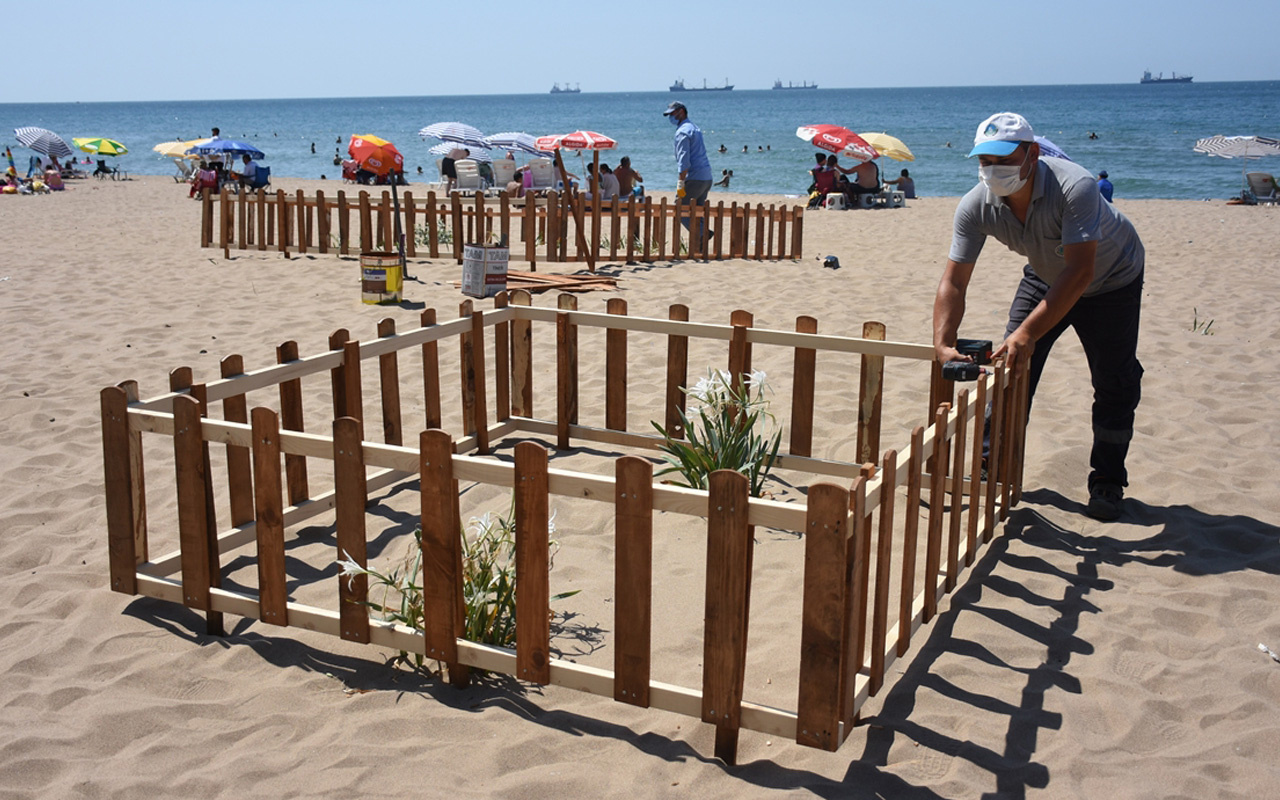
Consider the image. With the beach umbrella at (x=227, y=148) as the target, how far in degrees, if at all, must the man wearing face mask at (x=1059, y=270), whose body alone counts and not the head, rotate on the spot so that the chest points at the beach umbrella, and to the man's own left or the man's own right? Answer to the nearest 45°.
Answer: approximately 90° to the man's own right

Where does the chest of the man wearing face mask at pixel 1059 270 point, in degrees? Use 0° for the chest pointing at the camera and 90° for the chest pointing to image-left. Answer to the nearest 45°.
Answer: approximately 45°

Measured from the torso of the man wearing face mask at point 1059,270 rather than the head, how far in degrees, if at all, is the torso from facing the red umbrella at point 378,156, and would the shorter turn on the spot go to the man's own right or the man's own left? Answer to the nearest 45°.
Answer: approximately 90° to the man's own right

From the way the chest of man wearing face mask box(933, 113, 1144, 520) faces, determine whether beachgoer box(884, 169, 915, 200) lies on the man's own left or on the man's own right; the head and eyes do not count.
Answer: on the man's own right

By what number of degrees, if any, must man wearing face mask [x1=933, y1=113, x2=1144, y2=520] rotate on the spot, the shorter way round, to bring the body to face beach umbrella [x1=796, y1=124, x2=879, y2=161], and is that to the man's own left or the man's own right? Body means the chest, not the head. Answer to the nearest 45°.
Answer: approximately 135° to the man's own right

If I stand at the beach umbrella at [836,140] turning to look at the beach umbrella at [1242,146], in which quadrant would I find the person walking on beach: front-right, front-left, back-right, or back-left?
back-right

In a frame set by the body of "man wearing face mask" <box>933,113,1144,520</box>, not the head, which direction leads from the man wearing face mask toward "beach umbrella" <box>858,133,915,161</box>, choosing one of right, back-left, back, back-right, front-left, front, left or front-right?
back-right

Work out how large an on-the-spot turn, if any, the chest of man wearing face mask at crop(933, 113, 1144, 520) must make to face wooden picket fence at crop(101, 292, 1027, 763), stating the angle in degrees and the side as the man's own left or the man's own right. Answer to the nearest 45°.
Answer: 0° — they already face it
